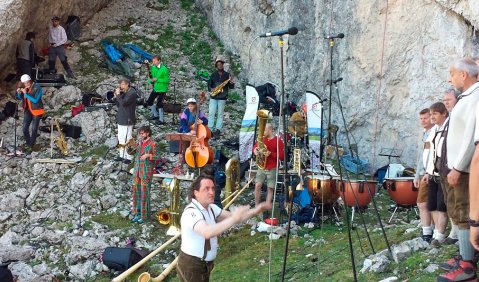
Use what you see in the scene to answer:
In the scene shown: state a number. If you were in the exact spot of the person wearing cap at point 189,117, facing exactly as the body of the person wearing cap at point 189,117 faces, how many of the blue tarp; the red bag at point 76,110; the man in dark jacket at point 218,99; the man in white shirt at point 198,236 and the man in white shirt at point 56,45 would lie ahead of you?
1

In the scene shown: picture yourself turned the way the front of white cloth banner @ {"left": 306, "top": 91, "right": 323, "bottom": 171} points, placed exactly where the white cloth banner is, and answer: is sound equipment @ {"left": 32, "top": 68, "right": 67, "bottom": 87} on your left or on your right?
on your right

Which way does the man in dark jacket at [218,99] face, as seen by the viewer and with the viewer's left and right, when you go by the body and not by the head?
facing the viewer

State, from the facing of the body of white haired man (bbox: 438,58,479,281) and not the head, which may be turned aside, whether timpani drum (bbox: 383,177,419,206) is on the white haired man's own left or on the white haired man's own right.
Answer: on the white haired man's own right

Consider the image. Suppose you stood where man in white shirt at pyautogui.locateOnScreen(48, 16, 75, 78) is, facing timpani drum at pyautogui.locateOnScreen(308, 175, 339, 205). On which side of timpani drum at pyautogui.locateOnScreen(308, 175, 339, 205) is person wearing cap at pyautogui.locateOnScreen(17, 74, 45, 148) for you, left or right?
right

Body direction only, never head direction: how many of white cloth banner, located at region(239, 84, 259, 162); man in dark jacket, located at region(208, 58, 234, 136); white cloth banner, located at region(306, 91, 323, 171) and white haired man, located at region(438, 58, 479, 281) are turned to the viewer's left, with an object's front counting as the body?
1

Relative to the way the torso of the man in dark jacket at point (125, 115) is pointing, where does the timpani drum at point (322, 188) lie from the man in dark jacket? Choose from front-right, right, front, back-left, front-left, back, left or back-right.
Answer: left

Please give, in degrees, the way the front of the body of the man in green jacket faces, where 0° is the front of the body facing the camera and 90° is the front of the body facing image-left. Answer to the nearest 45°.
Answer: approximately 45°

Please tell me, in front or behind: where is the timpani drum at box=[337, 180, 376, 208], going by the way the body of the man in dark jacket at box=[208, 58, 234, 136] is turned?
in front

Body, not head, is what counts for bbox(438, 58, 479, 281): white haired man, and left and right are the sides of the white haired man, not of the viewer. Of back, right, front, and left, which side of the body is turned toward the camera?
left
